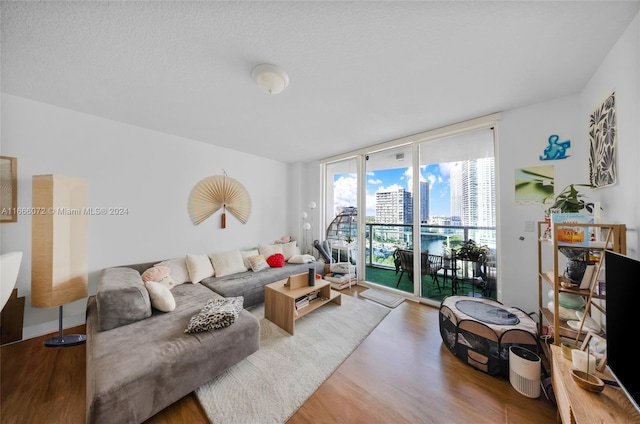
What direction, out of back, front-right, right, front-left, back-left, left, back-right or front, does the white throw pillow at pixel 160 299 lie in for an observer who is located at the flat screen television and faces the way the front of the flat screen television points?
front-left

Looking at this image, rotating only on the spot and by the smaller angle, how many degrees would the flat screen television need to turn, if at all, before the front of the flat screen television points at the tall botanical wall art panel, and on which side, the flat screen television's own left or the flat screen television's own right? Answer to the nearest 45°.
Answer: approximately 90° to the flat screen television's own right

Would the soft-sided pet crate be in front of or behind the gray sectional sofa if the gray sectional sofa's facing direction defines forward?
in front

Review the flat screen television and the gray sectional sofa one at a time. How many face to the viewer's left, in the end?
1

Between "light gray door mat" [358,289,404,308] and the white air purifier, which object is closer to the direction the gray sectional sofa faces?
the white air purifier

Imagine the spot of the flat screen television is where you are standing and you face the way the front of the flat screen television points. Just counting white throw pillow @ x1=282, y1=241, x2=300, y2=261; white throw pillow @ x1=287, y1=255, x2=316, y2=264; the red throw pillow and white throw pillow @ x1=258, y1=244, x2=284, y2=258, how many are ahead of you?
4

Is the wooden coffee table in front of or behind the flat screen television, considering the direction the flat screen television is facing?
in front

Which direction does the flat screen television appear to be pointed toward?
to the viewer's left

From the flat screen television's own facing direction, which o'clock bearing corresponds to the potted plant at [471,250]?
The potted plant is roughly at 2 o'clock from the flat screen television.

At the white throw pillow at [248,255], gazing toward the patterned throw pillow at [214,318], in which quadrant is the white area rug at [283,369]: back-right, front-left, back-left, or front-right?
front-left
